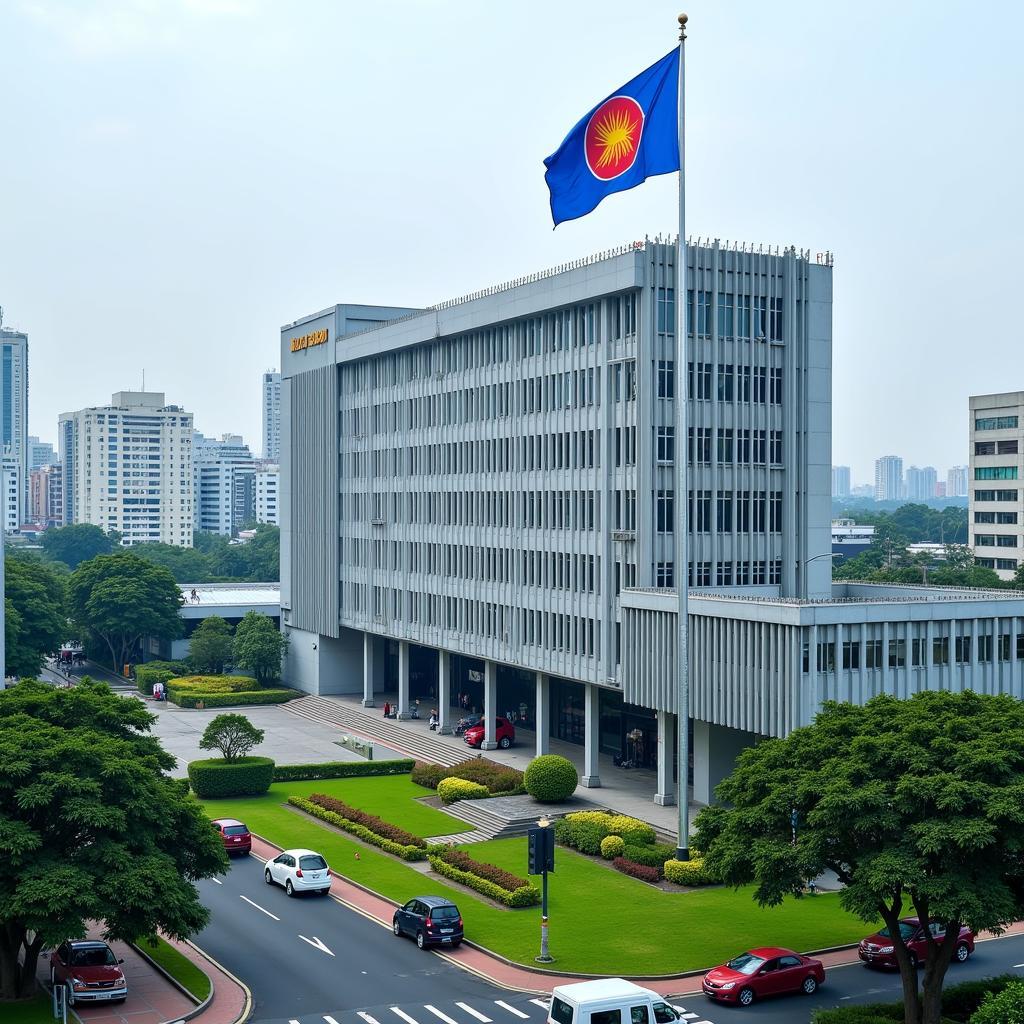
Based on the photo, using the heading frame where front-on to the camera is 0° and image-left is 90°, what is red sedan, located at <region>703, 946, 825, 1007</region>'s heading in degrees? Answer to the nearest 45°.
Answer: approximately 45°

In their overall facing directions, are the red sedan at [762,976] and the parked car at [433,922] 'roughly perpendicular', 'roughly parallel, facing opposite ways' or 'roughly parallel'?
roughly perpendicular

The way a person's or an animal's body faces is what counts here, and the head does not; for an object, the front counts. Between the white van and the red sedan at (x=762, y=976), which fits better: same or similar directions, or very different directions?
very different directions

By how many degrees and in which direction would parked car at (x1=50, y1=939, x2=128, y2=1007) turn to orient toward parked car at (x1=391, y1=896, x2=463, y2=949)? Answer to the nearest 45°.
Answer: approximately 90° to its left

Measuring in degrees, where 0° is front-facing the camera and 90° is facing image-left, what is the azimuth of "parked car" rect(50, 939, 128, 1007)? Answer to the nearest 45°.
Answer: approximately 0°

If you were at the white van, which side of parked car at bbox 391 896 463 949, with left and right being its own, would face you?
back

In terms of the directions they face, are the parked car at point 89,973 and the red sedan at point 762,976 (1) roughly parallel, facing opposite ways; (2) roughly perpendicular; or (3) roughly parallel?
roughly perpendicular
